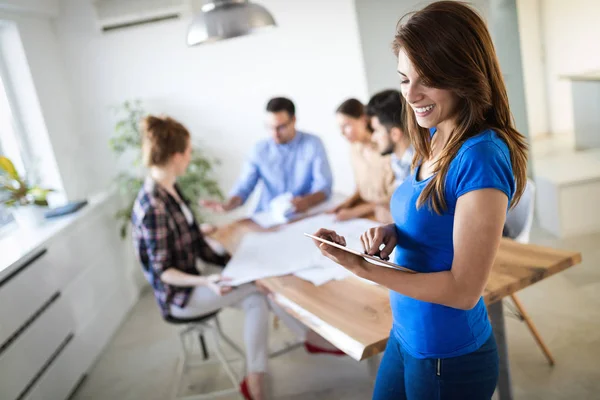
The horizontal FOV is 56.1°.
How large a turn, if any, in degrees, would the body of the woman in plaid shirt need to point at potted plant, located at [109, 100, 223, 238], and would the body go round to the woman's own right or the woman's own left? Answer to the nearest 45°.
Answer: approximately 90° to the woman's own left

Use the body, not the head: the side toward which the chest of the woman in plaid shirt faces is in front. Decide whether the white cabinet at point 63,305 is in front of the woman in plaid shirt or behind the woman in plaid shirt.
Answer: behind

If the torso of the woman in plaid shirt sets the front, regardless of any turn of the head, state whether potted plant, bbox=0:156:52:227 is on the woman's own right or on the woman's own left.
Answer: on the woman's own left

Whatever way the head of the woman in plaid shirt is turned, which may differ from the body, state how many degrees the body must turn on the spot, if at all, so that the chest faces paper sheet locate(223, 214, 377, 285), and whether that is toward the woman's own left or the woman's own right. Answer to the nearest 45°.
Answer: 0° — they already face it

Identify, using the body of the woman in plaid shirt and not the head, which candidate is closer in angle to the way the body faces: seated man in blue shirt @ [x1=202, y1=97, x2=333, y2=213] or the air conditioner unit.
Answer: the seated man in blue shirt

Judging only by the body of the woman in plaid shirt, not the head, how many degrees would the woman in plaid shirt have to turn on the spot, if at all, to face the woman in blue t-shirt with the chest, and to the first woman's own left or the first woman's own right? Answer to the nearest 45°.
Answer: approximately 45° to the first woman's own right

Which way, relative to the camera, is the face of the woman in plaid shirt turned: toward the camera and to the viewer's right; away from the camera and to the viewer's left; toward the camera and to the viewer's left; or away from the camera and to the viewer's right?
away from the camera and to the viewer's right

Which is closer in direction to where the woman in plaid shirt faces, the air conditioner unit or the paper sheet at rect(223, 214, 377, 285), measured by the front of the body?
the paper sheet

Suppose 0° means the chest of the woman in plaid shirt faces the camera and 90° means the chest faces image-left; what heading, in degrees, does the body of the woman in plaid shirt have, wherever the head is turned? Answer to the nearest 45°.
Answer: approximately 270°
